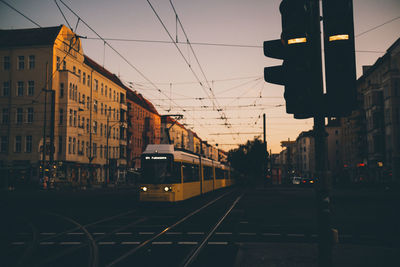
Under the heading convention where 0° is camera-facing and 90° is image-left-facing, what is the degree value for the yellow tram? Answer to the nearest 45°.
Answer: approximately 45°

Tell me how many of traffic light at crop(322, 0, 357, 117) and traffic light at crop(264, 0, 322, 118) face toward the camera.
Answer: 2

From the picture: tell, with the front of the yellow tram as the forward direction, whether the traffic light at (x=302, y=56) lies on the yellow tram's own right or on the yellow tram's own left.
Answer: on the yellow tram's own left
